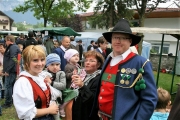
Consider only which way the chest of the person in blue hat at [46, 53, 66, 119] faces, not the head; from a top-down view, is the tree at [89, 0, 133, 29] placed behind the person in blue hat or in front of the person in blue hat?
behind

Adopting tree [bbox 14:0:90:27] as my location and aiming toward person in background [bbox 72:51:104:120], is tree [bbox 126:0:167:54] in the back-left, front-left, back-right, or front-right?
front-left

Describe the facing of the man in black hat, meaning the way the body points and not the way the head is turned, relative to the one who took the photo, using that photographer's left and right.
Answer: facing the viewer and to the left of the viewer

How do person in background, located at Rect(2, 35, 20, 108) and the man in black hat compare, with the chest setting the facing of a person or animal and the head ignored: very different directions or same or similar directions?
same or similar directions

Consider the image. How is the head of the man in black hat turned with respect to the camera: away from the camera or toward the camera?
toward the camera

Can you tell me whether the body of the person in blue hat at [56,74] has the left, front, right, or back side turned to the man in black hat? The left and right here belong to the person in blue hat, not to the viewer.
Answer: left

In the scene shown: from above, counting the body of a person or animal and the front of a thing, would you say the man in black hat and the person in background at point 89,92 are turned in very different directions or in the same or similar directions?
same or similar directions

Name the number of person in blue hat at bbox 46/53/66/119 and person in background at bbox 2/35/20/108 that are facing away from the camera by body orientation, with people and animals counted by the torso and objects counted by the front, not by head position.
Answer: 0

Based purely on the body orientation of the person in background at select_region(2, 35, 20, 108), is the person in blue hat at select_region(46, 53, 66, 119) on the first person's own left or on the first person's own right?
on the first person's own left

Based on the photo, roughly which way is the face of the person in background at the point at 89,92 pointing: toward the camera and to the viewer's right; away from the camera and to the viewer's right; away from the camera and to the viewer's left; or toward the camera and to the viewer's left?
toward the camera and to the viewer's left
